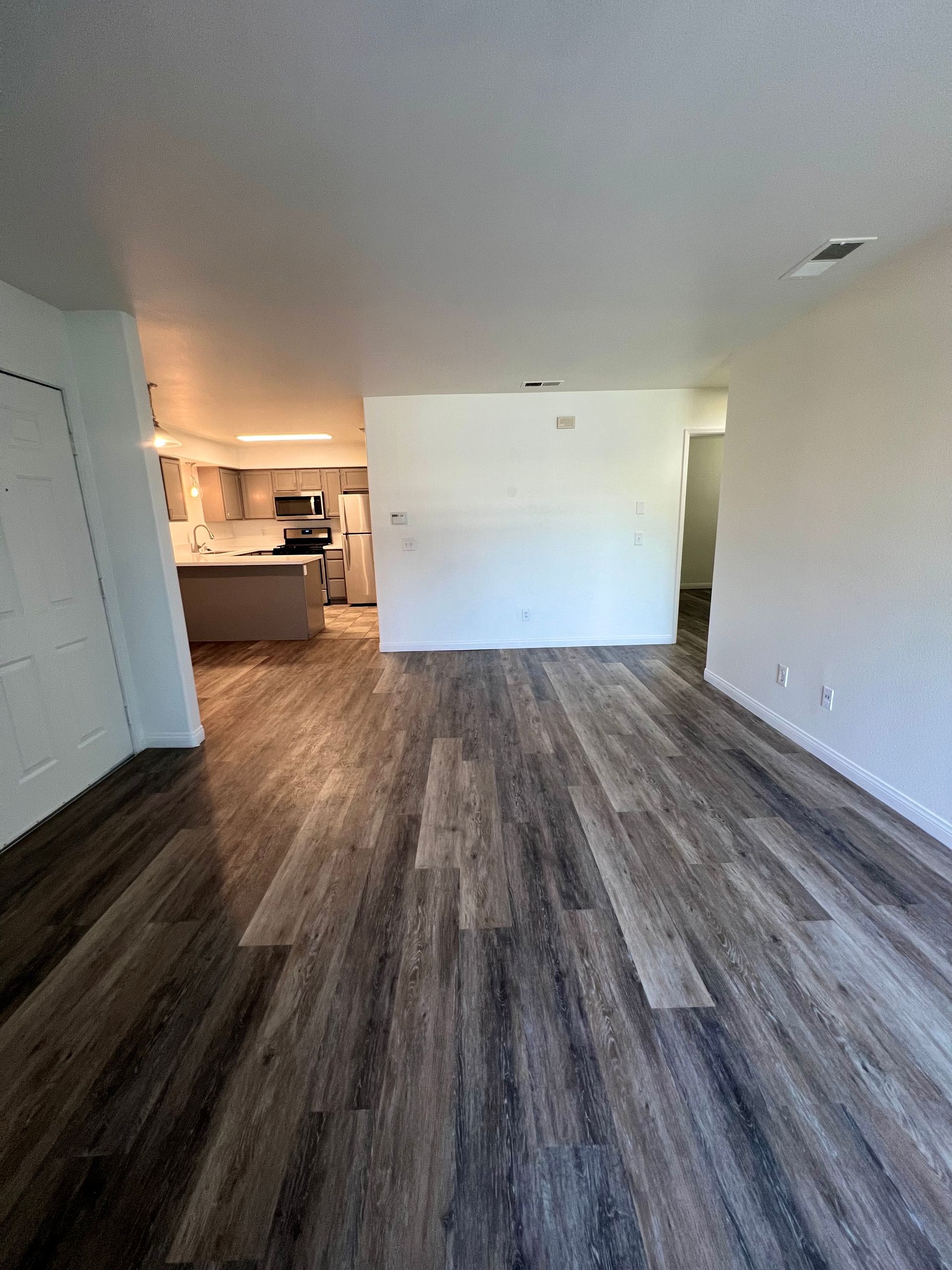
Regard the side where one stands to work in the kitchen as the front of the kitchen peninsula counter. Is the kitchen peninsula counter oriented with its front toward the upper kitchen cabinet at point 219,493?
yes

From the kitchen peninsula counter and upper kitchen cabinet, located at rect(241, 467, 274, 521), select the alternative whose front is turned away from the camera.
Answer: the kitchen peninsula counter

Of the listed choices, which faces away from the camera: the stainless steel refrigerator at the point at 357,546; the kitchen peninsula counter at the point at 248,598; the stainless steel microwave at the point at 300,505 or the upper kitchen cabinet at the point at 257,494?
the kitchen peninsula counter

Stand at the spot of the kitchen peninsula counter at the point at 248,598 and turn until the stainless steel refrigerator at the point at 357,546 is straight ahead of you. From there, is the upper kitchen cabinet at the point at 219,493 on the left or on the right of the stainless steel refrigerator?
left

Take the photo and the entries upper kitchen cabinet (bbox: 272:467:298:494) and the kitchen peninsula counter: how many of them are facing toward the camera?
1

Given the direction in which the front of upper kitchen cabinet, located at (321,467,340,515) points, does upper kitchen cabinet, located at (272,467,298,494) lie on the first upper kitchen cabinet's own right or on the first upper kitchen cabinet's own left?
on the first upper kitchen cabinet's own right

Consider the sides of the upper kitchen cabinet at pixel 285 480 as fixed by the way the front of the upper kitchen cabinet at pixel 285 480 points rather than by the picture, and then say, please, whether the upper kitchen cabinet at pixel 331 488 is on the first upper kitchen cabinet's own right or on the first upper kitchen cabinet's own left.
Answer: on the first upper kitchen cabinet's own left

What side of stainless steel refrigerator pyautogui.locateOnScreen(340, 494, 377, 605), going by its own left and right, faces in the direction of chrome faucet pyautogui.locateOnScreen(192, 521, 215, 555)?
right

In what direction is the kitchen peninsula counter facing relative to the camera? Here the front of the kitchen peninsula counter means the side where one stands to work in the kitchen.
away from the camera

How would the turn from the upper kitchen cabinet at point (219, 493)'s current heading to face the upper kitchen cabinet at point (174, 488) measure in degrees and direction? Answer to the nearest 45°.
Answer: approximately 90° to its right

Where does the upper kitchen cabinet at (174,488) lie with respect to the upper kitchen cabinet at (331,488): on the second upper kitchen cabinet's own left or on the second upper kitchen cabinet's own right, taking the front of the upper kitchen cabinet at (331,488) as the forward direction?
on the second upper kitchen cabinet's own right
